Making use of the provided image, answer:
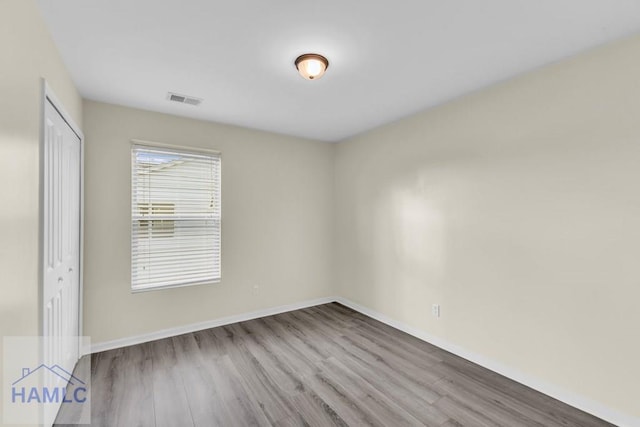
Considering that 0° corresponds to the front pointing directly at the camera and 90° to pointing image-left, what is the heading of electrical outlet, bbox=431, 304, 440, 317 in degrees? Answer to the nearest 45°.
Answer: approximately 45°

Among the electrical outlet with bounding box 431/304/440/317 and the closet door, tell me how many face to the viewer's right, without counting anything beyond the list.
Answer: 1

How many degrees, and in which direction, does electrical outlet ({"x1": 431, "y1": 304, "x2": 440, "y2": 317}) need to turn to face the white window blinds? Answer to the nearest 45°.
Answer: approximately 45° to its right

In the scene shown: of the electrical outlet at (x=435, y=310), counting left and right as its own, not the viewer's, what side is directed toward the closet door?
front

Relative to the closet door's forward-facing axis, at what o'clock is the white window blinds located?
The white window blinds is roughly at 11 o'clock from the closet door.

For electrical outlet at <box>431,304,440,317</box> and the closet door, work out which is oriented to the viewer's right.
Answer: the closet door

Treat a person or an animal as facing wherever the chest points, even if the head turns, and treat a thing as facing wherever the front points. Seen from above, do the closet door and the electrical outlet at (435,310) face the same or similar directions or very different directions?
very different directions

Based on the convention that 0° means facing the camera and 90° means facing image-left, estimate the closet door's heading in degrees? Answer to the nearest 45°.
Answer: approximately 270°
